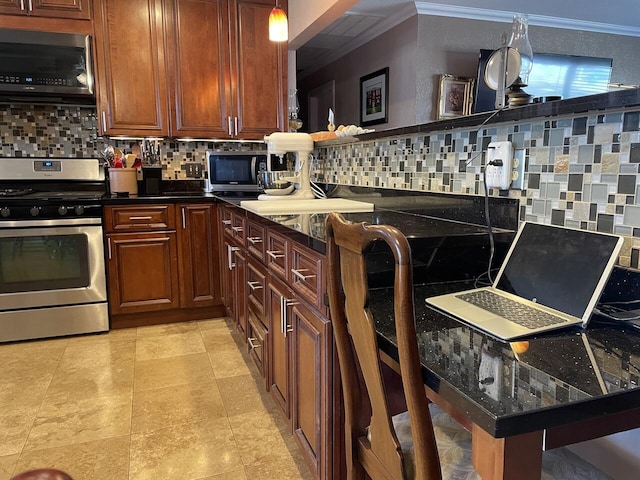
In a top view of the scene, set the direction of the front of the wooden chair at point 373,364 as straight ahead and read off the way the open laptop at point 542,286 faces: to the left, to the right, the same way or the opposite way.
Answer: the opposite way

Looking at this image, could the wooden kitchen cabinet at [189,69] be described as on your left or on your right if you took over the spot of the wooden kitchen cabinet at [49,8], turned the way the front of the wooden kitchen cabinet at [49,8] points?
on your left

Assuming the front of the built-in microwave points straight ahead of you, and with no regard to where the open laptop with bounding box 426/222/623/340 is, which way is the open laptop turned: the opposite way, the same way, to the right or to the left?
to the right

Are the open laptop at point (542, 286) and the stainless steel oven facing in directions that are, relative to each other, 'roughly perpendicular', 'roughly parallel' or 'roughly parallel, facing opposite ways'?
roughly perpendicular

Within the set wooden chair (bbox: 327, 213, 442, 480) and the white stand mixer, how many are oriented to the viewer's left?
1

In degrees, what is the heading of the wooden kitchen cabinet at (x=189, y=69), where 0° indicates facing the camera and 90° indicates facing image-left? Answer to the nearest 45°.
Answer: approximately 0°
